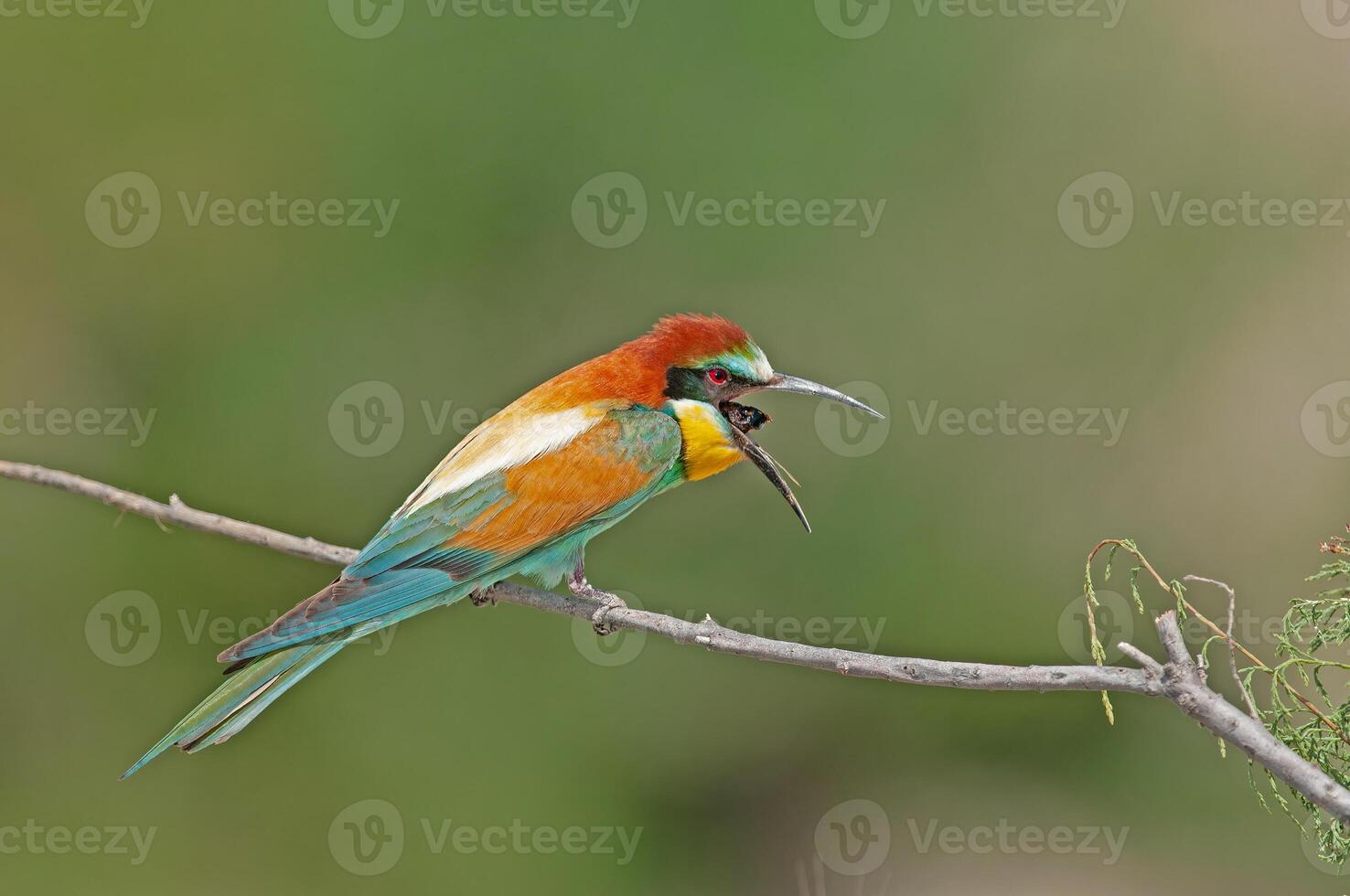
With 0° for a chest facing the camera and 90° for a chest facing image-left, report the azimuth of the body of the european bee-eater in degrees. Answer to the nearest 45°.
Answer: approximately 270°
